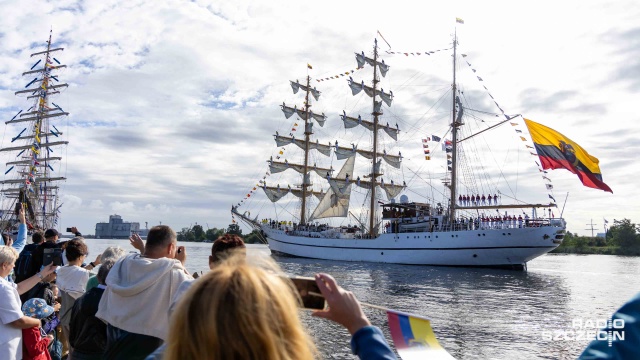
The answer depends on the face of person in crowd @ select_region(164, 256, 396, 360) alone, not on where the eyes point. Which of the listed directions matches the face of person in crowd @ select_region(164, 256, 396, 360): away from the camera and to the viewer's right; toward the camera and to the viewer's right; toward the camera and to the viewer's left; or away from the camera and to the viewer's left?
away from the camera and to the viewer's right

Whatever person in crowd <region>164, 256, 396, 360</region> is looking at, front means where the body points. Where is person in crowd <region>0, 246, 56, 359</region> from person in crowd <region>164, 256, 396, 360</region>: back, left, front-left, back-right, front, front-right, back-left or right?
front-left

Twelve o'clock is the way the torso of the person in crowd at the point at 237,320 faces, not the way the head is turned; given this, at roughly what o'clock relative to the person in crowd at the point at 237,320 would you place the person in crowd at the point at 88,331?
the person in crowd at the point at 88,331 is roughly at 11 o'clock from the person in crowd at the point at 237,320.

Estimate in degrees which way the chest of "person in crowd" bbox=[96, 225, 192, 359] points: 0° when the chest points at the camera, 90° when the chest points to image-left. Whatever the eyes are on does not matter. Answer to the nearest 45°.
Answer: approximately 225°

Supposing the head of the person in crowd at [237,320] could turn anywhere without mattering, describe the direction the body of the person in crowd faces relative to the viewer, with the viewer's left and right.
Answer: facing away from the viewer

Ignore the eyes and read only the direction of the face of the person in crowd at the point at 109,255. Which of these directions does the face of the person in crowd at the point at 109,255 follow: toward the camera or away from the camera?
away from the camera

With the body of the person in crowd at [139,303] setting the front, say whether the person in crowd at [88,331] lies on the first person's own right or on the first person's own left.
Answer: on the first person's own left

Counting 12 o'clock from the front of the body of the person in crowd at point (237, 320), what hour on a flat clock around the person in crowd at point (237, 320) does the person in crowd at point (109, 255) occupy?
the person in crowd at point (109, 255) is roughly at 11 o'clock from the person in crowd at point (237, 320).

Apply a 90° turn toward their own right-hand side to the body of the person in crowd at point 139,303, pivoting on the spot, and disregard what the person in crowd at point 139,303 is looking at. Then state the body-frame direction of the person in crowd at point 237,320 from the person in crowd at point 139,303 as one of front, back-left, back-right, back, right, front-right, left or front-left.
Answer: front-right

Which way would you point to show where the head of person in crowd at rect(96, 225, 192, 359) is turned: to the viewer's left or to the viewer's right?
to the viewer's right
